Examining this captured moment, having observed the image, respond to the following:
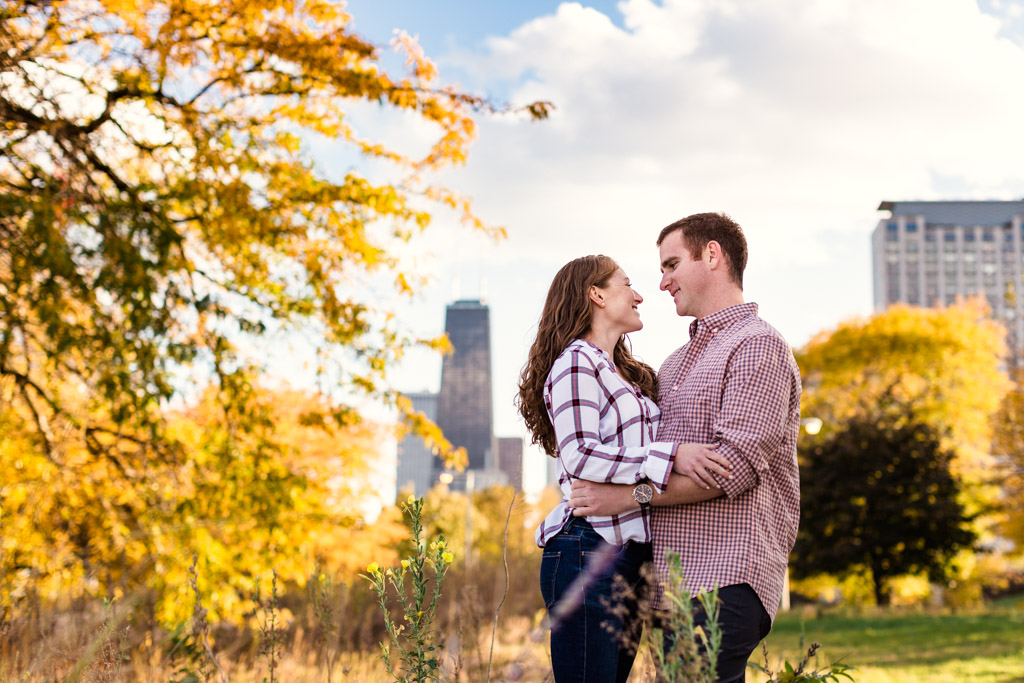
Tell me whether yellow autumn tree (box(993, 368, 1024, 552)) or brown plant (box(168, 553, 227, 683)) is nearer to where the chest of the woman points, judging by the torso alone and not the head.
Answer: the yellow autumn tree

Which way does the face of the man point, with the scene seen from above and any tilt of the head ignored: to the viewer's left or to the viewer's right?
to the viewer's left

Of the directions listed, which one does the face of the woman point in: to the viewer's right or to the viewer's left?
to the viewer's right

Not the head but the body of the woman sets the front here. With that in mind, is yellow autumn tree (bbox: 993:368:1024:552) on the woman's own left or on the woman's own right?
on the woman's own left

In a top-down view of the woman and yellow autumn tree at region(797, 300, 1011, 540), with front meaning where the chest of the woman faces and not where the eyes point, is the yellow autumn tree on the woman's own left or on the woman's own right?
on the woman's own left

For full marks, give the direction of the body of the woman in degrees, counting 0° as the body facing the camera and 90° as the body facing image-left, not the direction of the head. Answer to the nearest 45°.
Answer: approximately 270°

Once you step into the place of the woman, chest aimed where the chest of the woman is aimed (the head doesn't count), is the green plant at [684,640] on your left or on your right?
on your right
